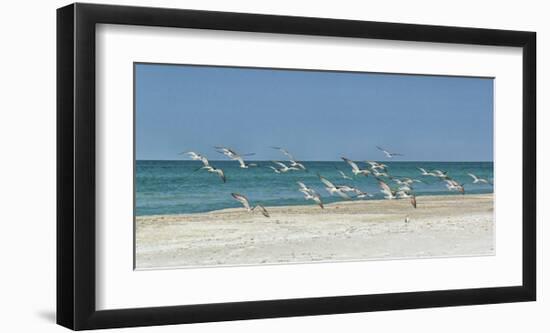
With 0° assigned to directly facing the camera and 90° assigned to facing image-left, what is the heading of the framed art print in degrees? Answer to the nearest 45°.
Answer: approximately 315°
